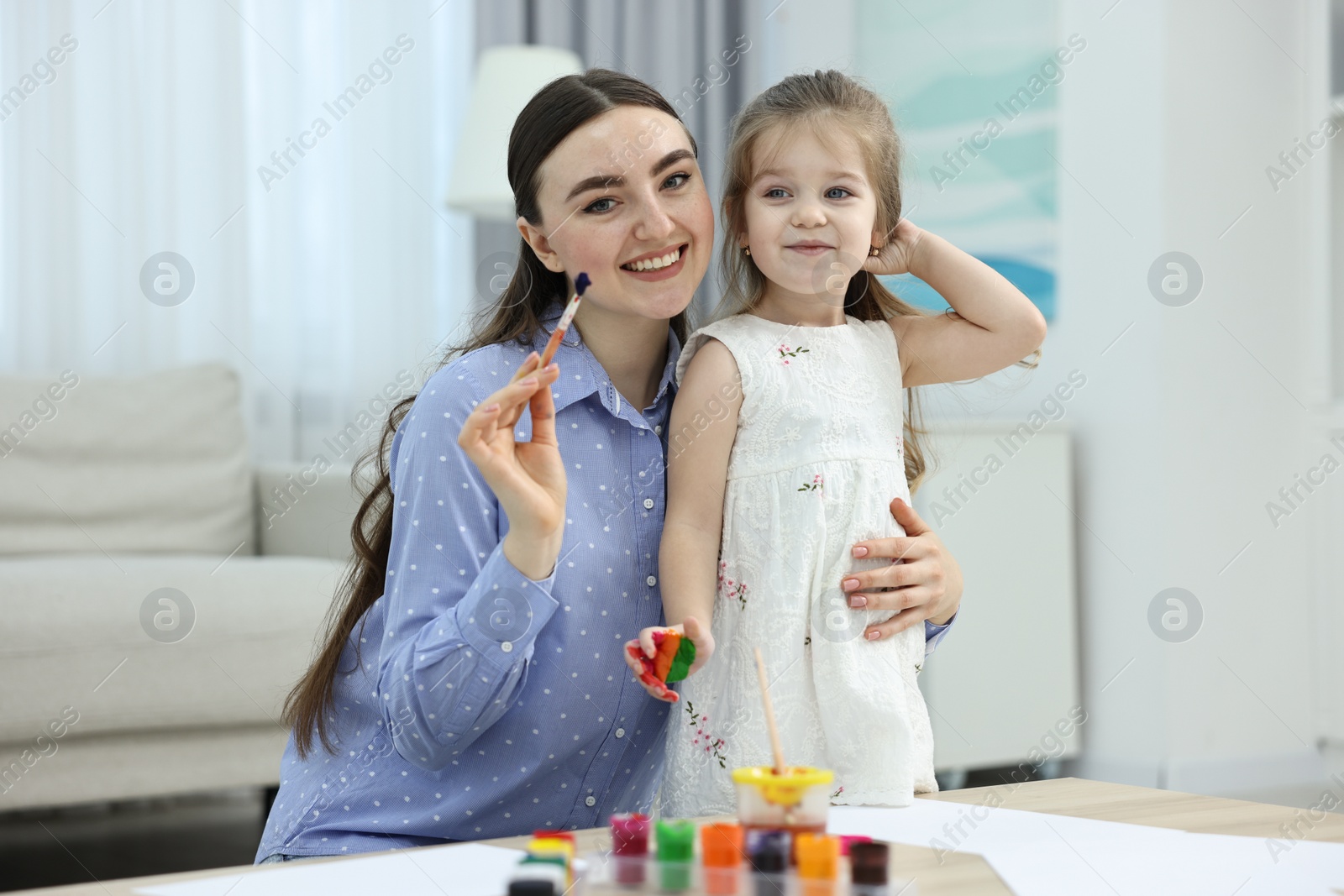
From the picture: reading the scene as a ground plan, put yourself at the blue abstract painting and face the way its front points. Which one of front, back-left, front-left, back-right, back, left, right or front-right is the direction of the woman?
front

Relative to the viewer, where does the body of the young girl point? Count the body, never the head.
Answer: toward the camera

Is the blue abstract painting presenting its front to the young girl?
yes

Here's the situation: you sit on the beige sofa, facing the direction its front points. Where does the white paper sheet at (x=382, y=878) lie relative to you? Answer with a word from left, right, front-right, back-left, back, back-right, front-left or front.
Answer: front

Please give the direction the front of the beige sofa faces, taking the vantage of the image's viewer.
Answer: facing the viewer

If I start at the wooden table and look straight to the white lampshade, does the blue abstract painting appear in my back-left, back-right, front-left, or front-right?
front-right

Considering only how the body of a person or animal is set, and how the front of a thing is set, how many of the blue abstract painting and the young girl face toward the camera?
2

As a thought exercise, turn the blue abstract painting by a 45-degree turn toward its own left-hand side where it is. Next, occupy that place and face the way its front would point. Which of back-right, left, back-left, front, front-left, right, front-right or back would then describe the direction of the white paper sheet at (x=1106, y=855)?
front-right

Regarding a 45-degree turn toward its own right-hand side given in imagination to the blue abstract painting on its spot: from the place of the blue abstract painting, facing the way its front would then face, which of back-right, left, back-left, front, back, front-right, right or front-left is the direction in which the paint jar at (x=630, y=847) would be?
front-left

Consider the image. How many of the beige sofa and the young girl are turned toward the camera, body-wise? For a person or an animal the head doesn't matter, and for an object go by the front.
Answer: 2

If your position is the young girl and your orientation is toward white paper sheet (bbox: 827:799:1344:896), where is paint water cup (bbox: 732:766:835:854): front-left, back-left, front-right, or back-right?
front-right
